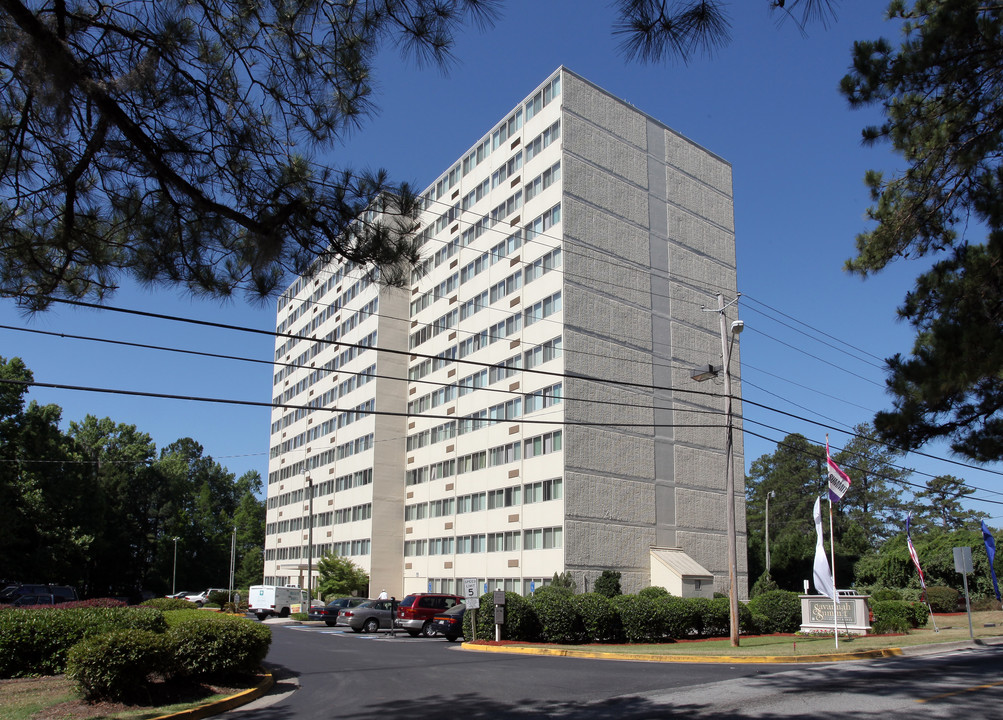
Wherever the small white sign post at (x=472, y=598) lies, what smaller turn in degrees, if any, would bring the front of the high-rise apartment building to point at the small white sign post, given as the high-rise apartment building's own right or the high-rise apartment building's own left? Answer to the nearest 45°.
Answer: approximately 45° to the high-rise apartment building's own left

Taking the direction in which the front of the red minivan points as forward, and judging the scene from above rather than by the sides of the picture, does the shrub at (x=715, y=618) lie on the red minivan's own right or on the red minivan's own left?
on the red minivan's own right

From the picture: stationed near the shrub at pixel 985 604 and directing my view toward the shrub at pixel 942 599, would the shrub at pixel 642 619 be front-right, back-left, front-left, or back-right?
front-left

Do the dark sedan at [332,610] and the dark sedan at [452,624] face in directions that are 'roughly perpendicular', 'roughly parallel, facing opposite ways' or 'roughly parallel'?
roughly parallel

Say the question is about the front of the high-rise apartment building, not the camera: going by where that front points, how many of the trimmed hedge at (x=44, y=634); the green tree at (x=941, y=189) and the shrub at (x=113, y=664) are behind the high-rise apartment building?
0

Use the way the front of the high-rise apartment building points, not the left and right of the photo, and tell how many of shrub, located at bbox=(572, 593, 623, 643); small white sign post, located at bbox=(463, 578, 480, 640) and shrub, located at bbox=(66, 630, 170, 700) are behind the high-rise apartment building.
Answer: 0

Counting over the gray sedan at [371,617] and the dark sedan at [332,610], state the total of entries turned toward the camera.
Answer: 0

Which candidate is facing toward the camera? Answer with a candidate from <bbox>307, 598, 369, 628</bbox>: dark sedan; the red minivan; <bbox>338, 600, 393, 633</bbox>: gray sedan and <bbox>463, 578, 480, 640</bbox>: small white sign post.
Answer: the small white sign post
